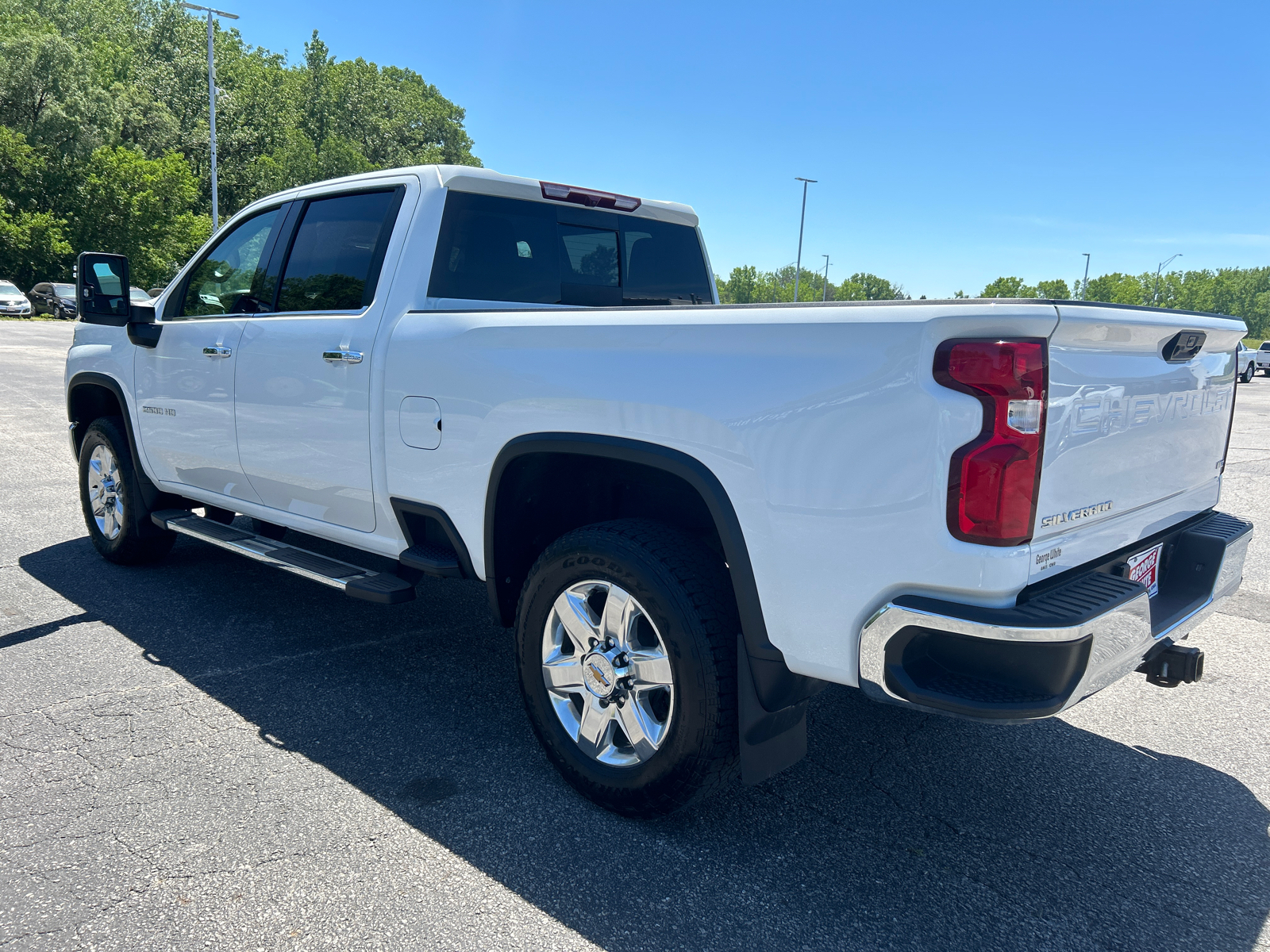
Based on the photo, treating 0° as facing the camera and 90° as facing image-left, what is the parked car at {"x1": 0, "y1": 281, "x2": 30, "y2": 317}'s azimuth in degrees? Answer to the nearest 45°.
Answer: approximately 315°

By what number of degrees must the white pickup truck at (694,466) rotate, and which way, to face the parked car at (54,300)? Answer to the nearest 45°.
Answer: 0° — it already faces it

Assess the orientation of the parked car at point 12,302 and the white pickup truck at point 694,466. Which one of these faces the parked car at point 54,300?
the white pickup truck

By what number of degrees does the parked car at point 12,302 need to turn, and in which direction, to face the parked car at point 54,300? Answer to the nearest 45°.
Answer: approximately 90° to its left

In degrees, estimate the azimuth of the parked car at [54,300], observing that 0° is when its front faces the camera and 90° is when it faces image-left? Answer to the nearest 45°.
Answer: approximately 315°

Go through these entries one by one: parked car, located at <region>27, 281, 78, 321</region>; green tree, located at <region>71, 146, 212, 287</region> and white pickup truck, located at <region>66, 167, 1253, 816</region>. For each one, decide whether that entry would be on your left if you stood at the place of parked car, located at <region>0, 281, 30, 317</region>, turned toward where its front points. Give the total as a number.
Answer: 2
